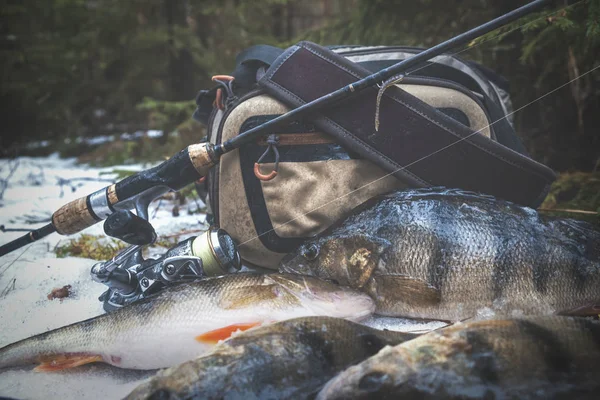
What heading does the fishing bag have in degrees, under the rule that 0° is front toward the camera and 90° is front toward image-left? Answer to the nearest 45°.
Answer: approximately 0°

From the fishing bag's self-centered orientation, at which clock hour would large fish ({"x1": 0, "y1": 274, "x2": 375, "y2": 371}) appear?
The large fish is roughly at 1 o'clock from the fishing bag.

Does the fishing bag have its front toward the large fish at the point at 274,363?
yes
